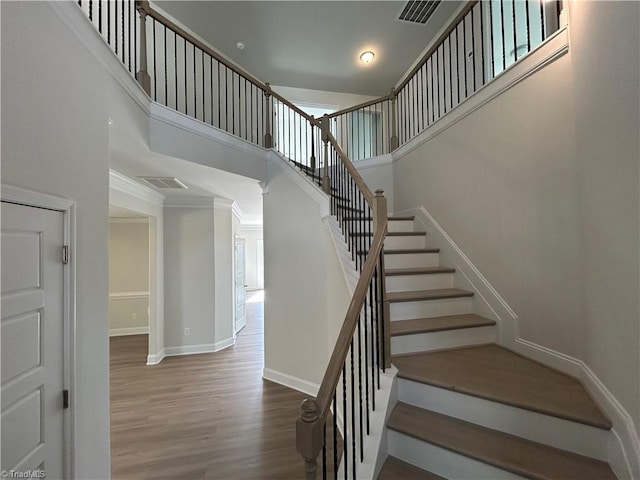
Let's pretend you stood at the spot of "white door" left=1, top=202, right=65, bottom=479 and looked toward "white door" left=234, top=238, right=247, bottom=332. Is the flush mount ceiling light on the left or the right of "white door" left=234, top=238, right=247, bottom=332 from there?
right

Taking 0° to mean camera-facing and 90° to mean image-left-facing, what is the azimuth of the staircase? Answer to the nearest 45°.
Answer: approximately 0°

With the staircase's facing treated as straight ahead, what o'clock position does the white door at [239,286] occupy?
The white door is roughly at 4 o'clock from the staircase.

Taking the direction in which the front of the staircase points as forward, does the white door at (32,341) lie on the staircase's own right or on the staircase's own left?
on the staircase's own right

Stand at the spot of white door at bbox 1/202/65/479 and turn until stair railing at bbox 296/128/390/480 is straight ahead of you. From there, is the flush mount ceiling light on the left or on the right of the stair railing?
left

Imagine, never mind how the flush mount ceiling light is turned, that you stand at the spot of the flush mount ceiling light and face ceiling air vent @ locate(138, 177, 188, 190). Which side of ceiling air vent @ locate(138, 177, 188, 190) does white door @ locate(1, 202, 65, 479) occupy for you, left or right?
left
